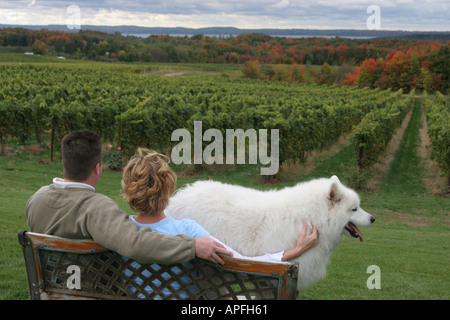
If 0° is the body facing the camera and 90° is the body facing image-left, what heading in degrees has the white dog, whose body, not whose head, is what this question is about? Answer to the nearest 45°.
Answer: approximately 270°

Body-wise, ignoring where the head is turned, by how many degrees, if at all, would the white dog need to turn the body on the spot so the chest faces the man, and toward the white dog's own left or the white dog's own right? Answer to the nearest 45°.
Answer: approximately 135° to the white dog's own right
